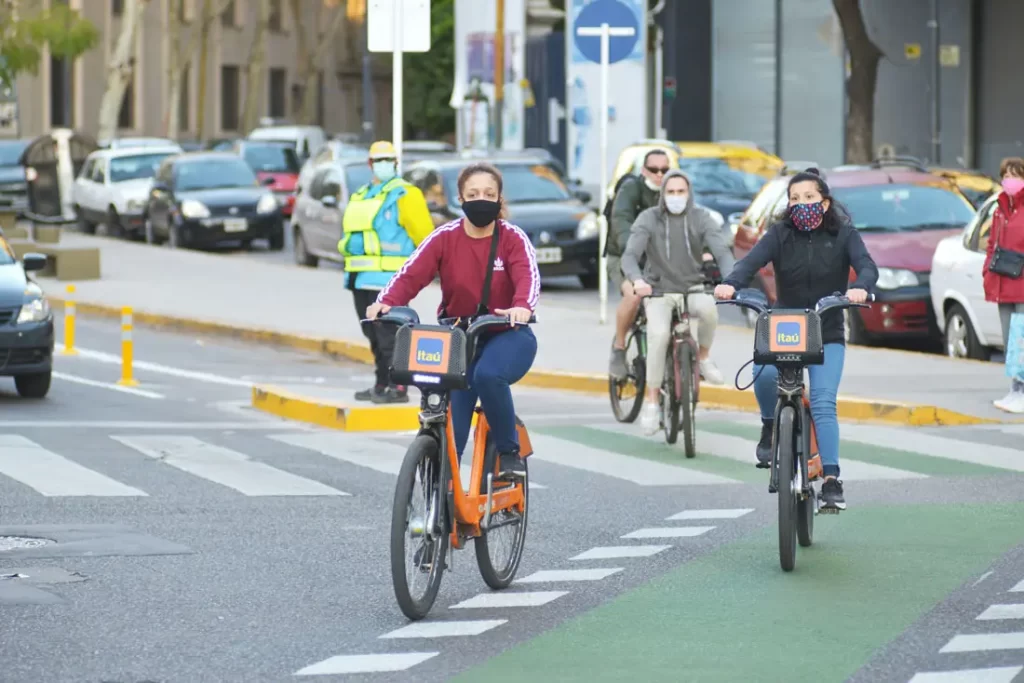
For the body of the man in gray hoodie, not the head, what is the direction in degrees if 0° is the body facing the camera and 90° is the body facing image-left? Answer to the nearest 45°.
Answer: approximately 0°

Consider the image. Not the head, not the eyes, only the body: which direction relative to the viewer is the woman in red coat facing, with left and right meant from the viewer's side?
facing the viewer and to the left of the viewer

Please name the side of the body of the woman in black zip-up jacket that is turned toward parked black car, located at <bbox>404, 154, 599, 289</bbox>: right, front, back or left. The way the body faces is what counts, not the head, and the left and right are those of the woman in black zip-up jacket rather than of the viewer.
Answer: back

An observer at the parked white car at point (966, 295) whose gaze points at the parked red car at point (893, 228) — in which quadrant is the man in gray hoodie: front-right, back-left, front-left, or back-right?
back-left

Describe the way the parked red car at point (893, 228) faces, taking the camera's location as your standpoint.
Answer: facing the viewer and to the right of the viewer

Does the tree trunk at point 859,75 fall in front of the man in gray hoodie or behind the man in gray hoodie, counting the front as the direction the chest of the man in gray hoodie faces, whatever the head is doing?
behind

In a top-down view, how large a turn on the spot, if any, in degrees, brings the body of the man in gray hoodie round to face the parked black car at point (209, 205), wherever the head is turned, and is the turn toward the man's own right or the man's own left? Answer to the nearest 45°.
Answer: approximately 180°

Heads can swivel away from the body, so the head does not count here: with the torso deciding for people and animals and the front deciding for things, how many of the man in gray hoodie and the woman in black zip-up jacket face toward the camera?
2

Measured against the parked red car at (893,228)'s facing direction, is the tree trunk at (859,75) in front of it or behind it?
behind

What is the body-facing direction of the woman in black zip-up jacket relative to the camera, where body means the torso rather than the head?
toward the camera
